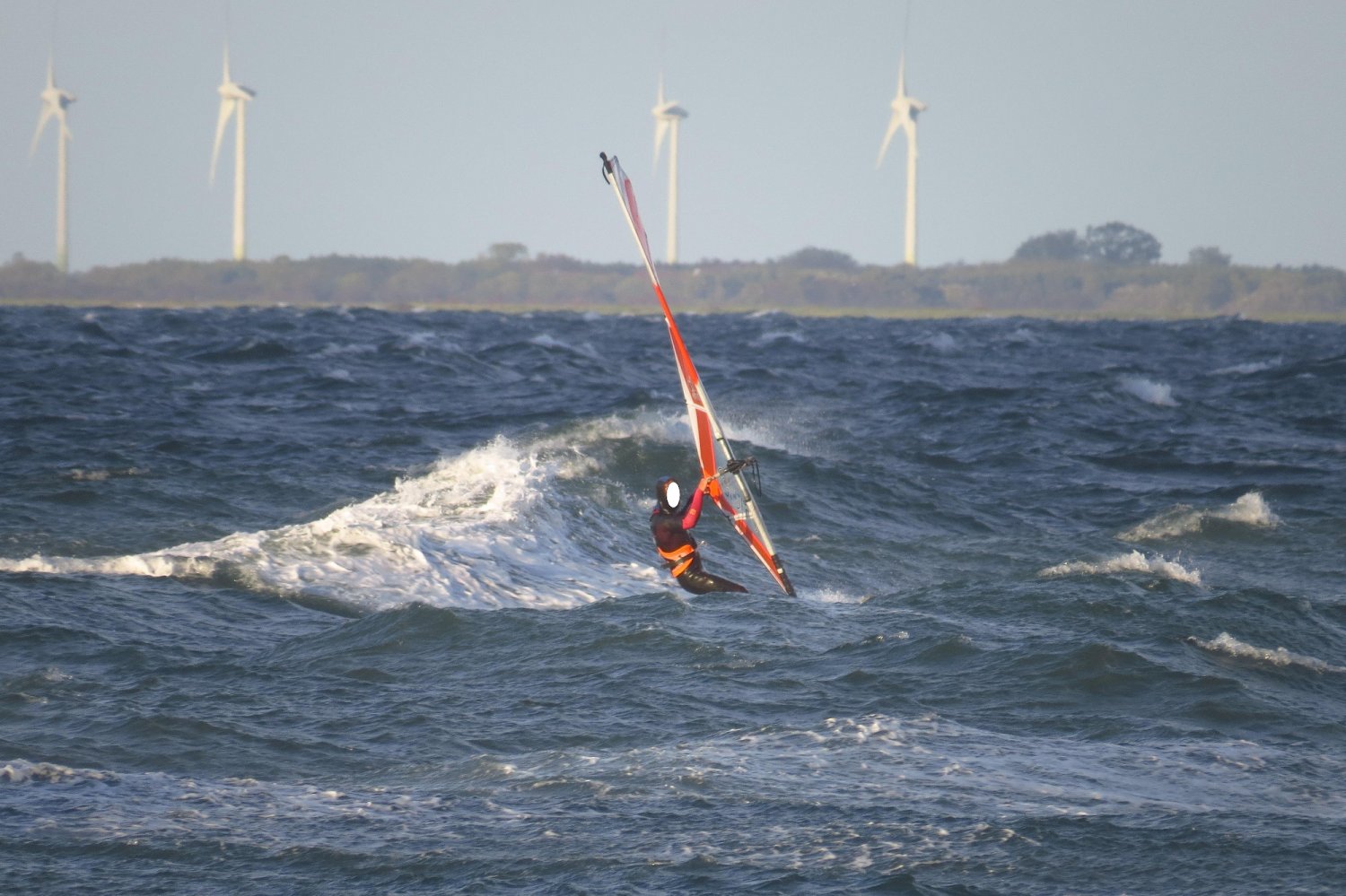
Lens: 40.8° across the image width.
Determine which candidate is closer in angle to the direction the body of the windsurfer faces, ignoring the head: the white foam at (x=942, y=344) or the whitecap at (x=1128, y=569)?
the whitecap

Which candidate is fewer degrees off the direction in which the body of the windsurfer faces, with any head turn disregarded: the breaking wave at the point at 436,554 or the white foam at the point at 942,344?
the white foam

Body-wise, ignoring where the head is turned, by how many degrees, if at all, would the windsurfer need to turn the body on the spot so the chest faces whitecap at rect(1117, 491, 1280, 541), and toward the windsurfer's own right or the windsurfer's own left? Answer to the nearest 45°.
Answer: approximately 45° to the windsurfer's own left

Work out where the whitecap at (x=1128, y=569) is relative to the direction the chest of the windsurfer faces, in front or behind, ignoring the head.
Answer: in front

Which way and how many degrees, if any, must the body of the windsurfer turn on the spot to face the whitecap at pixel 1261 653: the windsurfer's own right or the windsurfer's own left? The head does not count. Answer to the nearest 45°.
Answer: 0° — they already face it

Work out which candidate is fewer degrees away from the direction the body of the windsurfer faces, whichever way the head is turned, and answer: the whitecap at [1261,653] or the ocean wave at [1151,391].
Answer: the whitecap

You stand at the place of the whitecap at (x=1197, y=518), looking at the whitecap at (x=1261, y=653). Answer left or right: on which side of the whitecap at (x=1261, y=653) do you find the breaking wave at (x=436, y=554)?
right

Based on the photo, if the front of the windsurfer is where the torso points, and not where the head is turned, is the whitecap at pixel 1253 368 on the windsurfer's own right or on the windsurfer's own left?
on the windsurfer's own left

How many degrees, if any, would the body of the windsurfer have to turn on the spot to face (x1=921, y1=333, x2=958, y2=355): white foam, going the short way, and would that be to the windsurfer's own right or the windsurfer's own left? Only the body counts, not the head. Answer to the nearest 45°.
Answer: approximately 90° to the windsurfer's own left

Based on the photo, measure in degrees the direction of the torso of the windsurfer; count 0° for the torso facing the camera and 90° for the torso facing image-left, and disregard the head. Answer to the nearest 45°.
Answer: approximately 270°
